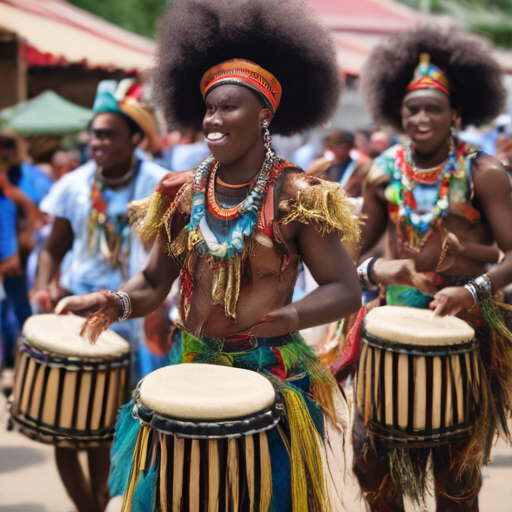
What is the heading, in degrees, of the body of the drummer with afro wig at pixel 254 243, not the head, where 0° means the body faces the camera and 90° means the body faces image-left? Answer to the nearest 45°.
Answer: approximately 45°

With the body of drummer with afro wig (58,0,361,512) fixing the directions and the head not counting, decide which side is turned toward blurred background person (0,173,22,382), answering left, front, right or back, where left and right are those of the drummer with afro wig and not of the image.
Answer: right

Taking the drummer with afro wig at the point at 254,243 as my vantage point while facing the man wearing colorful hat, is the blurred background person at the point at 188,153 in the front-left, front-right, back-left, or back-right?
front-right

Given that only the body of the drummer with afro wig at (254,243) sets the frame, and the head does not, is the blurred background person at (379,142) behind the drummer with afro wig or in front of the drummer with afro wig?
behind

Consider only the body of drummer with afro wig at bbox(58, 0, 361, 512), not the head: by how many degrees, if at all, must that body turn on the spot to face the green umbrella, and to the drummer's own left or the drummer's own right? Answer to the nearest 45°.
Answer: approximately 135° to the drummer's own right

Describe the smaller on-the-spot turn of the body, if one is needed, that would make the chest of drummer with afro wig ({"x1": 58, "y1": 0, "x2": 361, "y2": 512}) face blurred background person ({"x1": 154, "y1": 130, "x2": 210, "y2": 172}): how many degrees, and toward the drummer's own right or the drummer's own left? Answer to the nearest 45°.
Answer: approximately 135° to the drummer's own right

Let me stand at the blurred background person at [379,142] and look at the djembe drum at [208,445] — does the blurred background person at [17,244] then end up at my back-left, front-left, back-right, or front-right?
front-right

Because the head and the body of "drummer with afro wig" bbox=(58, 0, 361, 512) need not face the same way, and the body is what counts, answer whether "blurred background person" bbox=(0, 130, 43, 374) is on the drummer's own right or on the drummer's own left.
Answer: on the drummer's own right
